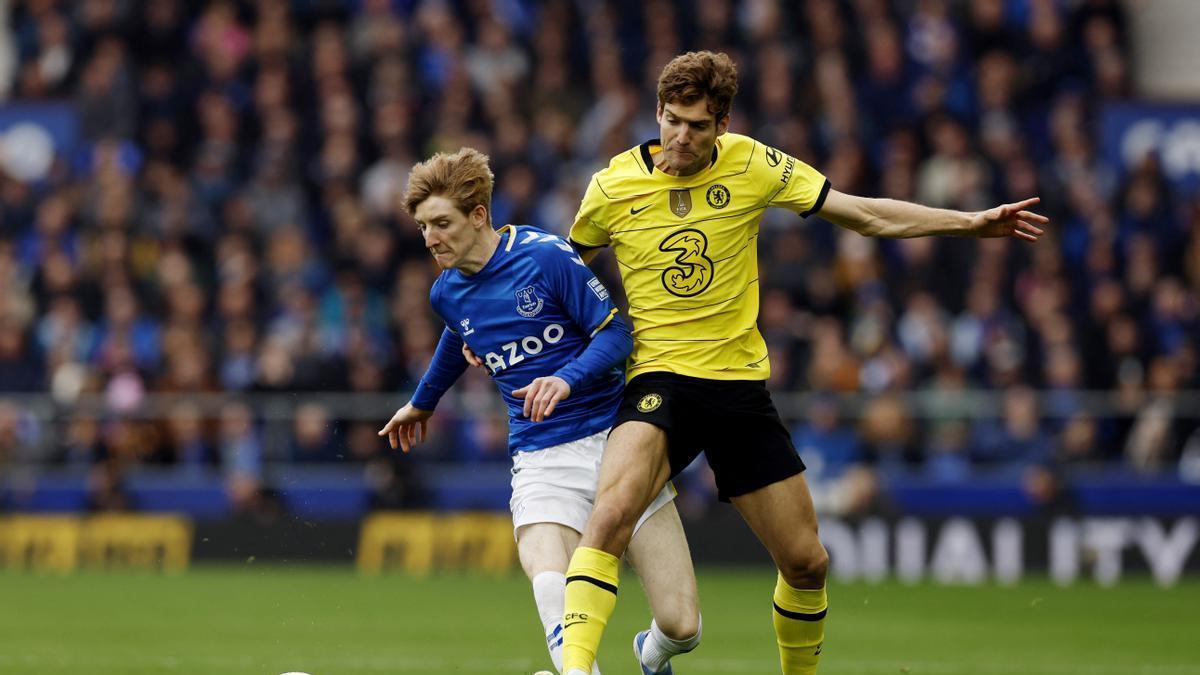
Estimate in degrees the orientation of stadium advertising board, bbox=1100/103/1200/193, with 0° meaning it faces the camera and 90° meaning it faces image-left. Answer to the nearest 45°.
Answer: approximately 0°

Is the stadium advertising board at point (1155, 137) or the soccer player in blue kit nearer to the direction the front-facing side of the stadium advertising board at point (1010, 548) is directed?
the soccer player in blue kit

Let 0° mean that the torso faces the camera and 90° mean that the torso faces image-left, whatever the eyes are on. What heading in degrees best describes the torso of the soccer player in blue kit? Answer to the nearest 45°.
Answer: approximately 45°

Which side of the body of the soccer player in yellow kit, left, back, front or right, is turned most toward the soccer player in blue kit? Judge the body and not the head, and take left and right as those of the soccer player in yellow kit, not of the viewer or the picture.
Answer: right

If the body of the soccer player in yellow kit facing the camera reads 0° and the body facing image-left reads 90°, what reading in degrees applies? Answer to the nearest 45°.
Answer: approximately 0°

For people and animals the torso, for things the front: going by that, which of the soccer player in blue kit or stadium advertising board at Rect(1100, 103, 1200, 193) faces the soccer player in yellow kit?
the stadium advertising board

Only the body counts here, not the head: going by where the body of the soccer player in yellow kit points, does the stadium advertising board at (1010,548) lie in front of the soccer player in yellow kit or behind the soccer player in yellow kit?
behind

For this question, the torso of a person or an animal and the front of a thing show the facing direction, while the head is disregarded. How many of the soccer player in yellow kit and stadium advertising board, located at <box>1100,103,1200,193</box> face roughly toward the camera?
2

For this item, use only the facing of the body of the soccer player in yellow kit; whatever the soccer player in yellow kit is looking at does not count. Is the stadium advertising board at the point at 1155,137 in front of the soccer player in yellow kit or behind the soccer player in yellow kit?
behind
